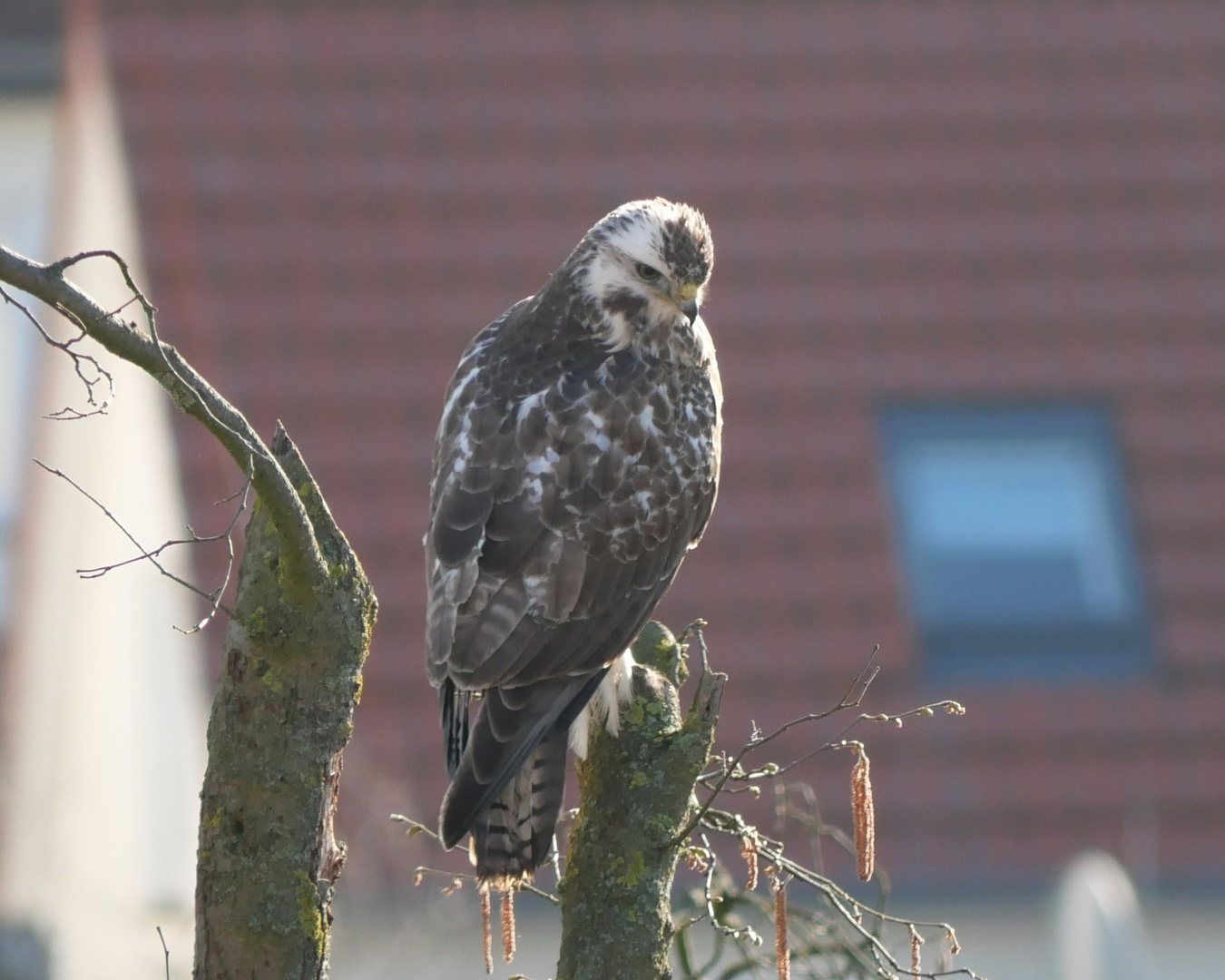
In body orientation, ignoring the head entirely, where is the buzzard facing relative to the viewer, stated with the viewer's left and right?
facing away from the viewer and to the right of the viewer

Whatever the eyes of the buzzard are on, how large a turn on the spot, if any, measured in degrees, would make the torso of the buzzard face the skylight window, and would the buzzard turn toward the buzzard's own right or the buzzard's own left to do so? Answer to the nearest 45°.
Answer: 0° — it already faces it

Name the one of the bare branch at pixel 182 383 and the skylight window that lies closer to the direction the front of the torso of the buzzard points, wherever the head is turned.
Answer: the skylight window

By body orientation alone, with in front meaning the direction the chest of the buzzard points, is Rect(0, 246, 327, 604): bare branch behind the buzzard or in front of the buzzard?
behind
